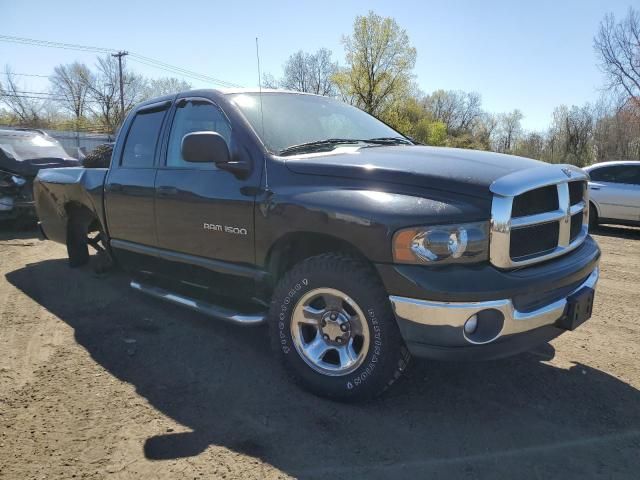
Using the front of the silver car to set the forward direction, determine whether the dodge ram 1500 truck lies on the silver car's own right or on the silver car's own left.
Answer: on the silver car's own right

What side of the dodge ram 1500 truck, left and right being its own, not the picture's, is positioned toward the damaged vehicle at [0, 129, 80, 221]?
back

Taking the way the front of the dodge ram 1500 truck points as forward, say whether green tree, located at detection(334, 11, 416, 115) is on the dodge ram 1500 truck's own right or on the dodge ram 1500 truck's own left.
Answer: on the dodge ram 1500 truck's own left

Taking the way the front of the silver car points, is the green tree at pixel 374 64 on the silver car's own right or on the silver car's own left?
on the silver car's own left

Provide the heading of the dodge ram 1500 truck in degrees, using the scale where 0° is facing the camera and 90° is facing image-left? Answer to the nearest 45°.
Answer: approximately 315°

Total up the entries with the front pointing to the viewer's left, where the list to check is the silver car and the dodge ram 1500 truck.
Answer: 0

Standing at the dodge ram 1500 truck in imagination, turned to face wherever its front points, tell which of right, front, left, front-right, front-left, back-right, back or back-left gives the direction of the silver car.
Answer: left

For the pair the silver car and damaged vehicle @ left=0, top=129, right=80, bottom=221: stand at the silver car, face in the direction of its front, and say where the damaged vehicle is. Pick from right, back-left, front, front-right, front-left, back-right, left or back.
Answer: back-right

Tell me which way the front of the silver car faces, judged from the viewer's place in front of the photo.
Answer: facing to the right of the viewer
